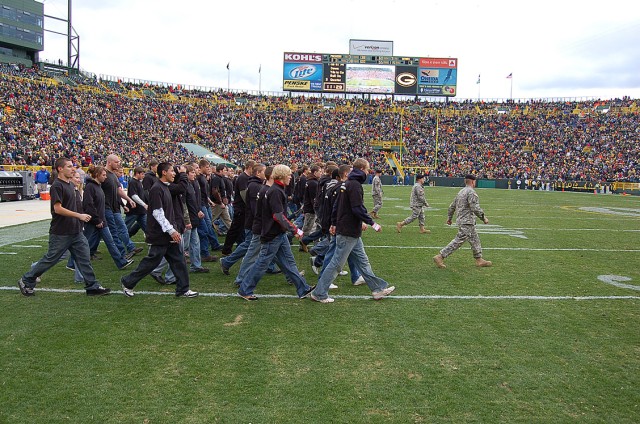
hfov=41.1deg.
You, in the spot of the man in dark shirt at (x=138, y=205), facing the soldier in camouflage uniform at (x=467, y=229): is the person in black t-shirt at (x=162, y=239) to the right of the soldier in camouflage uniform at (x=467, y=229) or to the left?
right

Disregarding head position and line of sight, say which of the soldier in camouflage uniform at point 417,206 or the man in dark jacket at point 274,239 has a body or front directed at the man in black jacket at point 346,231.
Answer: the man in dark jacket

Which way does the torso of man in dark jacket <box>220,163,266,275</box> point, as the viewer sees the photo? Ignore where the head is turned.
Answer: to the viewer's right

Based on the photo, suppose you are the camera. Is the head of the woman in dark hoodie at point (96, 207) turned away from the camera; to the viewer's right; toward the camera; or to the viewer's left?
to the viewer's right

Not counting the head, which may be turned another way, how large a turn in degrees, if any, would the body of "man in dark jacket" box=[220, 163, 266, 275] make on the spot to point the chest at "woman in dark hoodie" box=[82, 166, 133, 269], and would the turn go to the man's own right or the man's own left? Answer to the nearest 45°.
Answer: approximately 180°

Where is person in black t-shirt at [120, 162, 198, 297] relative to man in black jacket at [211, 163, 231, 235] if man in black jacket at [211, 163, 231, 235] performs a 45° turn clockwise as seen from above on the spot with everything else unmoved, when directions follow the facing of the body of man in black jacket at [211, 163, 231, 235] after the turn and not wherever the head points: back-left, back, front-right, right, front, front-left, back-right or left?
front-right

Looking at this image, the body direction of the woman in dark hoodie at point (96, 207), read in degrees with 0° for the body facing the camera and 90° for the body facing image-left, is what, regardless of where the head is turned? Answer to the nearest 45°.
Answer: approximately 270°

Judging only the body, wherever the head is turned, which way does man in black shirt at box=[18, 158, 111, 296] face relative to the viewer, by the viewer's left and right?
facing to the right of the viewer

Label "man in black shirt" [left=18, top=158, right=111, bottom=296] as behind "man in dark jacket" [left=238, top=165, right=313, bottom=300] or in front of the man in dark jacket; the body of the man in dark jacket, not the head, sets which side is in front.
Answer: behind

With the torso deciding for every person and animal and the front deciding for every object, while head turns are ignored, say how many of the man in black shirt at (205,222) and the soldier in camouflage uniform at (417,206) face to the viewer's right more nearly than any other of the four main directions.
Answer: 2

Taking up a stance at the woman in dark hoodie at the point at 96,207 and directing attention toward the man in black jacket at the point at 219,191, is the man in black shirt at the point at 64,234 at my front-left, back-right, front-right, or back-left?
back-right

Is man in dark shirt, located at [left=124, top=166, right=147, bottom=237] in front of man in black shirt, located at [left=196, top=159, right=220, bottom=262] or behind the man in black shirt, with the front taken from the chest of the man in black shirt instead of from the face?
behind

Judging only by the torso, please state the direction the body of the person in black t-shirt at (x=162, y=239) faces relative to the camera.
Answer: to the viewer's right
